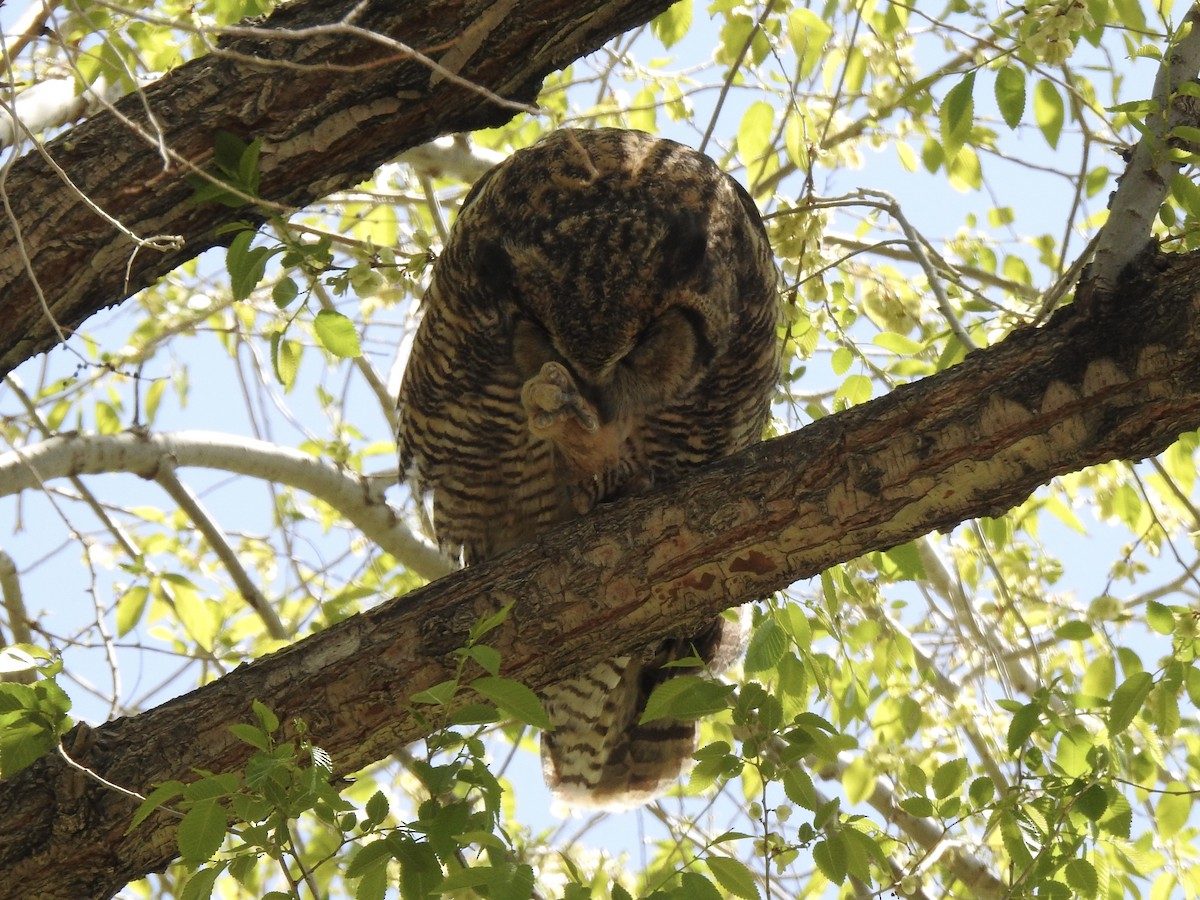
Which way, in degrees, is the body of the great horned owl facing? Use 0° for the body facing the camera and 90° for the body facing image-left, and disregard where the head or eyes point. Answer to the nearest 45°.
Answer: approximately 0°

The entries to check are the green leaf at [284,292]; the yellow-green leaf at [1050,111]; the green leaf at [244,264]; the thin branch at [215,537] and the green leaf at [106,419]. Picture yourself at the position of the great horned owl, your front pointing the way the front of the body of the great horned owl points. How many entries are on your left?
1

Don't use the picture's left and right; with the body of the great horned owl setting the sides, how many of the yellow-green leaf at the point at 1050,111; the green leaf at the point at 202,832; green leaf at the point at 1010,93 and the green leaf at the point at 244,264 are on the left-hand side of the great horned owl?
2

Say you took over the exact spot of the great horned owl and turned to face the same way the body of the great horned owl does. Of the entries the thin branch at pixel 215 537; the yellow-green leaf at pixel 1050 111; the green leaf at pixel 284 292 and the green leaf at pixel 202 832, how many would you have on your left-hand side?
1

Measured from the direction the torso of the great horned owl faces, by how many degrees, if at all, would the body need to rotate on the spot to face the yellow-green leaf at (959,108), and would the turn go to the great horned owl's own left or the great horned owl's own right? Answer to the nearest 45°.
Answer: approximately 90° to the great horned owl's own left

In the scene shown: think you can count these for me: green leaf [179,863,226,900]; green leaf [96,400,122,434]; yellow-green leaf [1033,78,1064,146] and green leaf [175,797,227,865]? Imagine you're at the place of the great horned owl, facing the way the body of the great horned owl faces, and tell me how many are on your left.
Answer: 1
